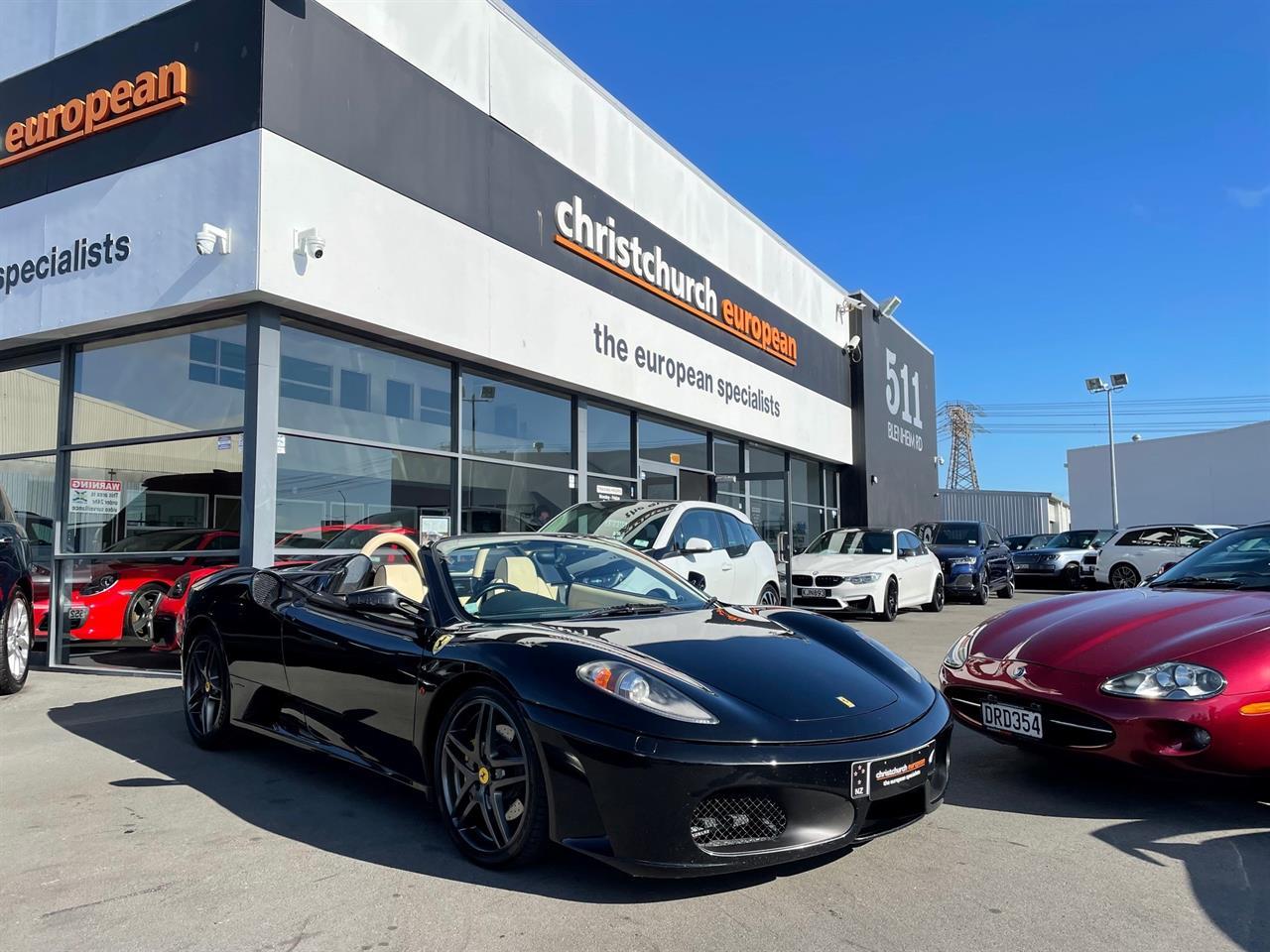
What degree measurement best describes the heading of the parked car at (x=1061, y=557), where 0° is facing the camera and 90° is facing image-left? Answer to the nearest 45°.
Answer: approximately 45°

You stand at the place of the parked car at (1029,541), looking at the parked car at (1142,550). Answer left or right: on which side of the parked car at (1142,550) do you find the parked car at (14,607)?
right

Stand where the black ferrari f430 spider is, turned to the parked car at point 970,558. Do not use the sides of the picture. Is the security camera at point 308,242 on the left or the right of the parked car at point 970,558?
left

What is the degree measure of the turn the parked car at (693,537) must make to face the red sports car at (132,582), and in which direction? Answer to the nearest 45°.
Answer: approximately 45° to its right

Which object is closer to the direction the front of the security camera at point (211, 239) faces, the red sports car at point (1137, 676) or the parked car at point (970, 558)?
the red sports car
